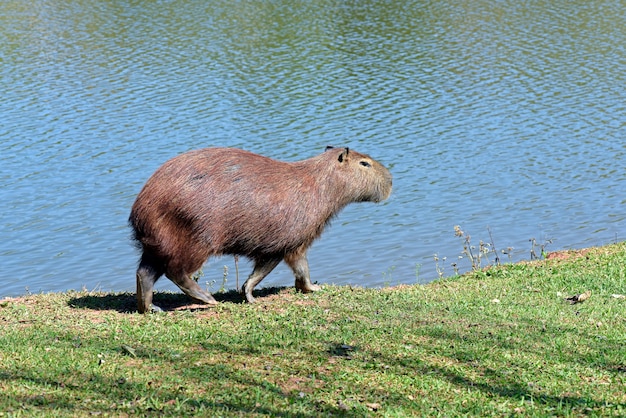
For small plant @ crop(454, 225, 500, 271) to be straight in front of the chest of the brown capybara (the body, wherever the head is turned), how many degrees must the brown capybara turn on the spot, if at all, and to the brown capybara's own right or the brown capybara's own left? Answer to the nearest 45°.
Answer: approximately 45° to the brown capybara's own left

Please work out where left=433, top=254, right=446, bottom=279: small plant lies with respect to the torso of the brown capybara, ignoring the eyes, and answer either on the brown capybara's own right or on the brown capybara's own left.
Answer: on the brown capybara's own left

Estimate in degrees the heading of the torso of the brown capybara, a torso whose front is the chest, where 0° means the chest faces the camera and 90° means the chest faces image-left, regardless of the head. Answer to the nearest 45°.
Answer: approximately 270°

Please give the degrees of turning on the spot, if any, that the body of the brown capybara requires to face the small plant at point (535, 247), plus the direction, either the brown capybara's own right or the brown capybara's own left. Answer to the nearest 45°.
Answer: approximately 45° to the brown capybara's own left

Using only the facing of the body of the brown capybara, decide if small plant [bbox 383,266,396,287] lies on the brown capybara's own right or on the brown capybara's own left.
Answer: on the brown capybara's own left
